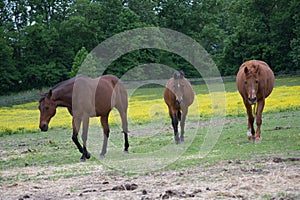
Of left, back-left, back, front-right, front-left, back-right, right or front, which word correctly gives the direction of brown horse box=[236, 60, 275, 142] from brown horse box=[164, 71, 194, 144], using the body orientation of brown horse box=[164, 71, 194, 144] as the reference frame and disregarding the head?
front-left

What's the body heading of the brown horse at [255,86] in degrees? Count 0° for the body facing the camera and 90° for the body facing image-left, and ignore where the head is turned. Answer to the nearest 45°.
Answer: approximately 0°

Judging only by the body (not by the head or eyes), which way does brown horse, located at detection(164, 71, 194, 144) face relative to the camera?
toward the camera

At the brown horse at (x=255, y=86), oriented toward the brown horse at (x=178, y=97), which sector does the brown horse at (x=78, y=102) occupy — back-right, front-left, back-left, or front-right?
front-left

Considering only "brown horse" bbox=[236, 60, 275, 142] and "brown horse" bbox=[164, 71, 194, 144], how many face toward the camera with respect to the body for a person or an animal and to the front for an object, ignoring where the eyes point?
2

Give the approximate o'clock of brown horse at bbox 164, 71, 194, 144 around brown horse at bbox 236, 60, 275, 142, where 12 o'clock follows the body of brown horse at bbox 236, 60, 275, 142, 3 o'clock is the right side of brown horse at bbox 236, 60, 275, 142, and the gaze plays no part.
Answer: brown horse at bbox 164, 71, 194, 144 is roughly at 4 o'clock from brown horse at bbox 236, 60, 275, 142.

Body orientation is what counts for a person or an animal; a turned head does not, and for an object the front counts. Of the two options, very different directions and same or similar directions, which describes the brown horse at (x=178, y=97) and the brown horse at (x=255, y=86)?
same or similar directions

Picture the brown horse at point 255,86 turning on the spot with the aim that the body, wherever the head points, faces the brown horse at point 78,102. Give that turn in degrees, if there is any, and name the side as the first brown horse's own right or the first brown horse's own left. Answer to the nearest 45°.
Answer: approximately 90° to the first brown horse's own right

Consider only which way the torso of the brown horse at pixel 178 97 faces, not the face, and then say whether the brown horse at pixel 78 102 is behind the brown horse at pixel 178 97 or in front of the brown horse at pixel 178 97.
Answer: in front

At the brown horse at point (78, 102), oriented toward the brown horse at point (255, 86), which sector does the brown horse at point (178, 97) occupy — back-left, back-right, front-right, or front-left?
front-left

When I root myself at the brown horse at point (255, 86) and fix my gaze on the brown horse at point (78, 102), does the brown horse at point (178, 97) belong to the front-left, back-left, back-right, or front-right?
front-right
